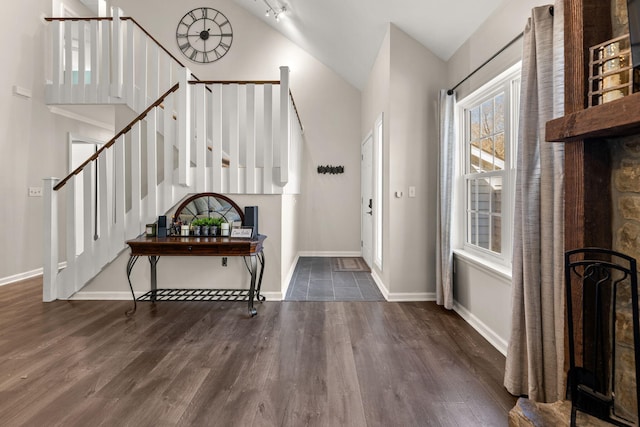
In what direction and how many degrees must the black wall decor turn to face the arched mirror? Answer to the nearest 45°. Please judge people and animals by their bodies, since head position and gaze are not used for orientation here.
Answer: approximately 45° to its right

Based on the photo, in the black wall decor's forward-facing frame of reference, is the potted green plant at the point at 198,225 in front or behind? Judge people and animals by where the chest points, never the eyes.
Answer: in front

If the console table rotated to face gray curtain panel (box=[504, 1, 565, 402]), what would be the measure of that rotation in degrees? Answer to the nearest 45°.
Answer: approximately 45° to its left

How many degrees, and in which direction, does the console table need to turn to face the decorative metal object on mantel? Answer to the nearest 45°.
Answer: approximately 45° to its left

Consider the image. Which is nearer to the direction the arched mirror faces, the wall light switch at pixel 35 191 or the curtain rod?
the curtain rod

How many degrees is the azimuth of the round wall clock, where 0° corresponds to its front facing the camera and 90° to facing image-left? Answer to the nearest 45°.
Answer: approximately 0°
